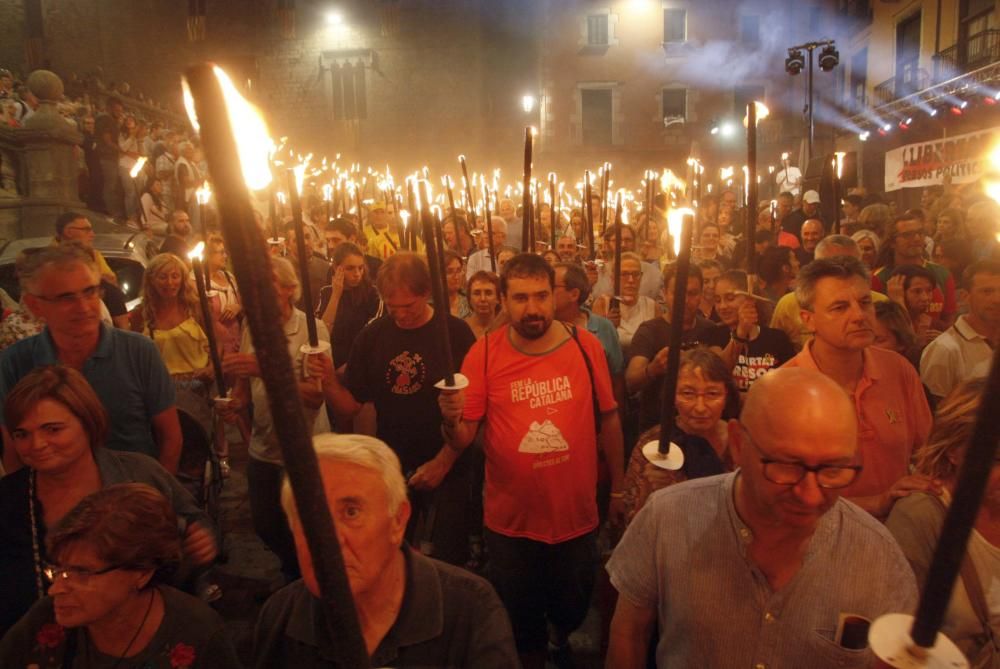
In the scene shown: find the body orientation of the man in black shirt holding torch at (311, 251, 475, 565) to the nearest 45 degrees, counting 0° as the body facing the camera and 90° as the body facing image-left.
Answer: approximately 0°

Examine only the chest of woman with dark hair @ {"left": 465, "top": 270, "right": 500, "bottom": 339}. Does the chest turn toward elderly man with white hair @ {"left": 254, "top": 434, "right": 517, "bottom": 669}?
yes

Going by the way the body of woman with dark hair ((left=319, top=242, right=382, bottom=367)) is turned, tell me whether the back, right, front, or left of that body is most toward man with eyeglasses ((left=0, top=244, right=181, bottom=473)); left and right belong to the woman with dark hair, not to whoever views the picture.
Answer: front

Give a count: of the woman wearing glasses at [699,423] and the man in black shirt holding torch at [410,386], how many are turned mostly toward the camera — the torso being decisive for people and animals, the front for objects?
2

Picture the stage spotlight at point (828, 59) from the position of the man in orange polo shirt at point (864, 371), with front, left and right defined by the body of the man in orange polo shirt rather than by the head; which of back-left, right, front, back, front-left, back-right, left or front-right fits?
back-left

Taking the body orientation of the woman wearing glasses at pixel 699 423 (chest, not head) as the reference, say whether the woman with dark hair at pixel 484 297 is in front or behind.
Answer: behind

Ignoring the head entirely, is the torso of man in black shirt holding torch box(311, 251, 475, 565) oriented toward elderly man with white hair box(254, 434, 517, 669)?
yes

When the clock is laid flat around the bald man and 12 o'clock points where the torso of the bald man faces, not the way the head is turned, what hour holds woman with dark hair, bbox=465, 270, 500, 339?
The woman with dark hair is roughly at 5 o'clock from the bald man.

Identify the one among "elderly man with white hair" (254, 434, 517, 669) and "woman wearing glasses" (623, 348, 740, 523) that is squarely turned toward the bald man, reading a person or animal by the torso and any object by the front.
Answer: the woman wearing glasses
